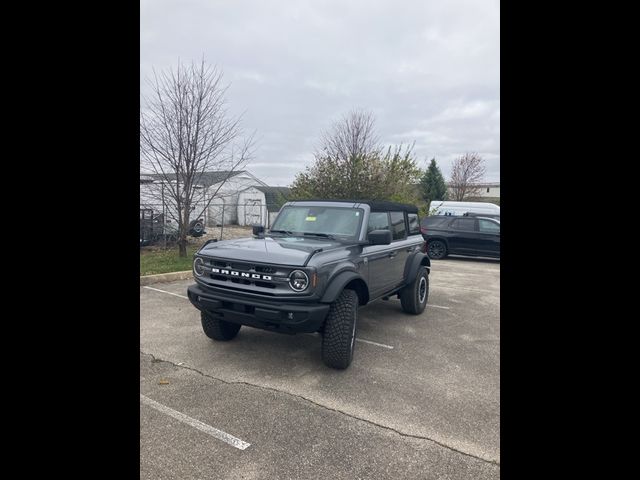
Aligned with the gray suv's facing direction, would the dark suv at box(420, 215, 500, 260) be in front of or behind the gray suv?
behind
